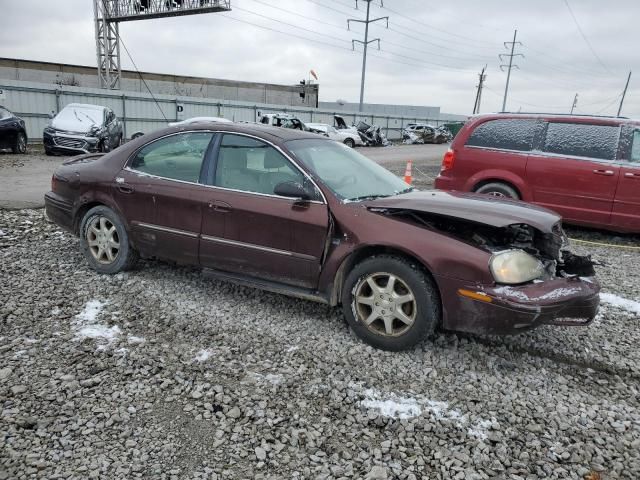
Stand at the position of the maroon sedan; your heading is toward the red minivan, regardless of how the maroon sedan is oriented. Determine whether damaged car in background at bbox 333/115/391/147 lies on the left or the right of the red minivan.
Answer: left

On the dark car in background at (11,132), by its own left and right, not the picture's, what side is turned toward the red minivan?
left

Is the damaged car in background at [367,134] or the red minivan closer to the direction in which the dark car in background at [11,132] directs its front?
the red minivan

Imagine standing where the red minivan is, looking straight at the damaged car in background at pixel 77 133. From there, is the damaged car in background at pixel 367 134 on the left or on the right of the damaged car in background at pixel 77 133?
right

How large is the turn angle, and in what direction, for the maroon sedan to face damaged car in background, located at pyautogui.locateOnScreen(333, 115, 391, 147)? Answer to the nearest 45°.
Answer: approximately 135° to its left

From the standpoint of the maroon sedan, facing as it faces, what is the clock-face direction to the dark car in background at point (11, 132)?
The dark car in background is roughly at 6 o'clock from the maroon sedan.

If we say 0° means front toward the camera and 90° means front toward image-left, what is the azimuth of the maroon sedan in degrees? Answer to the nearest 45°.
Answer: approximately 315°

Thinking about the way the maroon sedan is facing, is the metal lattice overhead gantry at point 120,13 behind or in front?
behind

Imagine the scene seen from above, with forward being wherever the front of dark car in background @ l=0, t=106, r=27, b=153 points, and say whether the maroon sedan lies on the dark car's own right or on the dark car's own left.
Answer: on the dark car's own left

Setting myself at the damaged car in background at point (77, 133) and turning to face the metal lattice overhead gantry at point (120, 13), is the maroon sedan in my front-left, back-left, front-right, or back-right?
back-right

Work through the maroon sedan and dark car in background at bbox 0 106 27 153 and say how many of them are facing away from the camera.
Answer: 0

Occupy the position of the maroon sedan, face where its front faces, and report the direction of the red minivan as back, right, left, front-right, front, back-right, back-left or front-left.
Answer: left

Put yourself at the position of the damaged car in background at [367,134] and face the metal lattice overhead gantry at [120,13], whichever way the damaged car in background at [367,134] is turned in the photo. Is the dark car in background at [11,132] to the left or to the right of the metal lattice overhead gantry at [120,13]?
left

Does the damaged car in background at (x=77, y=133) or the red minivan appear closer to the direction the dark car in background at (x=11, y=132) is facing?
the red minivan
